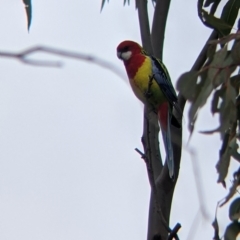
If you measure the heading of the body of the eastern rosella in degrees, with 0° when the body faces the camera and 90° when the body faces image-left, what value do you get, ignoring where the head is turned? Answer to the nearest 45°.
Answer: approximately 45°

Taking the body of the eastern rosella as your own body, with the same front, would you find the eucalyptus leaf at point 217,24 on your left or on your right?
on your left

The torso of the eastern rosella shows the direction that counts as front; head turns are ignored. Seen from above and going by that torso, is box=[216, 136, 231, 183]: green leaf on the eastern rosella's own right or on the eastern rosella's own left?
on the eastern rosella's own left
